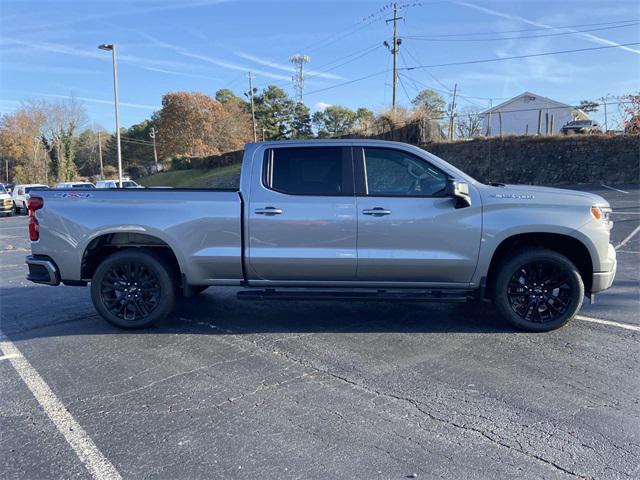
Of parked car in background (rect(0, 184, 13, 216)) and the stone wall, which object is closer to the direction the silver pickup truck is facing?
the stone wall

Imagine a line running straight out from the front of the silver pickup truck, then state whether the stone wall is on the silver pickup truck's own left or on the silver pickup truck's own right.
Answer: on the silver pickup truck's own left

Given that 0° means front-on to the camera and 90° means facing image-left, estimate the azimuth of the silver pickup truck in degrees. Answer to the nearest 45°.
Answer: approximately 270°

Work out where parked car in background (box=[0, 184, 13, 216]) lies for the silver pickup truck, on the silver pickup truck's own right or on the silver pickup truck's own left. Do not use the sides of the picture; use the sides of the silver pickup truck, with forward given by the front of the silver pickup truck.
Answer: on the silver pickup truck's own left
